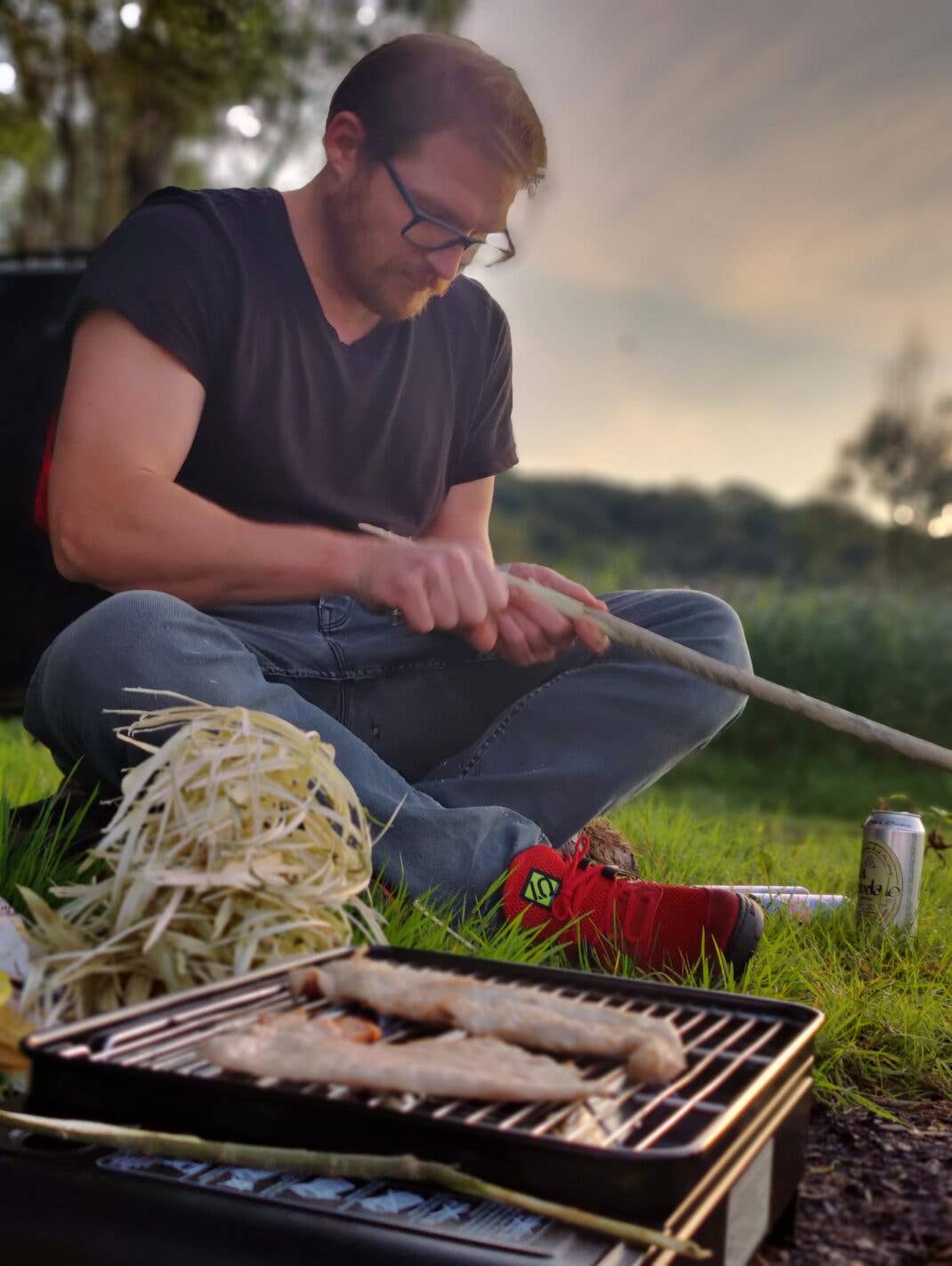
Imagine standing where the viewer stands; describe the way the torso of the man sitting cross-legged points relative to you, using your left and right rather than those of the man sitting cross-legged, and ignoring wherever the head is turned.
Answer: facing the viewer and to the right of the viewer

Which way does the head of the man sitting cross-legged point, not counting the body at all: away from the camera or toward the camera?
toward the camera

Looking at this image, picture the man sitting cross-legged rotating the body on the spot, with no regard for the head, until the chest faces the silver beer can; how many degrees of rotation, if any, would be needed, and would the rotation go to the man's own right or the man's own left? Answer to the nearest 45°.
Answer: approximately 45° to the man's own left

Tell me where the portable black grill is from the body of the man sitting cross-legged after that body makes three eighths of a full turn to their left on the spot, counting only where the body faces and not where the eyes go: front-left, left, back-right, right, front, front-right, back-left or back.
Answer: back

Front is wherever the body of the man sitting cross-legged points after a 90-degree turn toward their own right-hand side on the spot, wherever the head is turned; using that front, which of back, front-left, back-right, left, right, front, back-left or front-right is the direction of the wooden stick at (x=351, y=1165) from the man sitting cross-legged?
front-left

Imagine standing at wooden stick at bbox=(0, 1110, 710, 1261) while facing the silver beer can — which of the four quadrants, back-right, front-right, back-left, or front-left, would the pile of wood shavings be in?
front-left

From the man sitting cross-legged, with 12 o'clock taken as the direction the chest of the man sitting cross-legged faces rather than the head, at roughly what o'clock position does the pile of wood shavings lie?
The pile of wood shavings is roughly at 2 o'clock from the man sitting cross-legged.
